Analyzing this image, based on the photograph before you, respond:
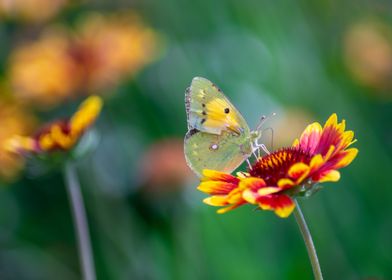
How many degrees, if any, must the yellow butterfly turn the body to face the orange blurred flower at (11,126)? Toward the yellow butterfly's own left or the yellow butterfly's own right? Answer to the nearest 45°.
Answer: approximately 135° to the yellow butterfly's own left

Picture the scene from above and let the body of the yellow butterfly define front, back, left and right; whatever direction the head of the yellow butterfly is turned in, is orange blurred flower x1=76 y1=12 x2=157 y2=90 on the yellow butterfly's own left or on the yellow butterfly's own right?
on the yellow butterfly's own left

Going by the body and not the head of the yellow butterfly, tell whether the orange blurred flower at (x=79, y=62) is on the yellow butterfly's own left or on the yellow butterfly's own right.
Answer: on the yellow butterfly's own left

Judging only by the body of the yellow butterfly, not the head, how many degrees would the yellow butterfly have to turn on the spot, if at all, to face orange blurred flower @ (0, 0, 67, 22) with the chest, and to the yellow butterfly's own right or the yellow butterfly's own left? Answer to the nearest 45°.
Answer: approximately 135° to the yellow butterfly's own left

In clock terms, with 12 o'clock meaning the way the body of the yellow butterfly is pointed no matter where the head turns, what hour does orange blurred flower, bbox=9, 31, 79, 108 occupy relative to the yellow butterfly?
The orange blurred flower is roughly at 8 o'clock from the yellow butterfly.

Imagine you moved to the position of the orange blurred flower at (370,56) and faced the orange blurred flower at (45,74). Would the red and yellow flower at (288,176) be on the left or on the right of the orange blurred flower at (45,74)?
left

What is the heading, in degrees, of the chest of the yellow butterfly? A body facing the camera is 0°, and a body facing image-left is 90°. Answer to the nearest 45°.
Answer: approximately 270°
